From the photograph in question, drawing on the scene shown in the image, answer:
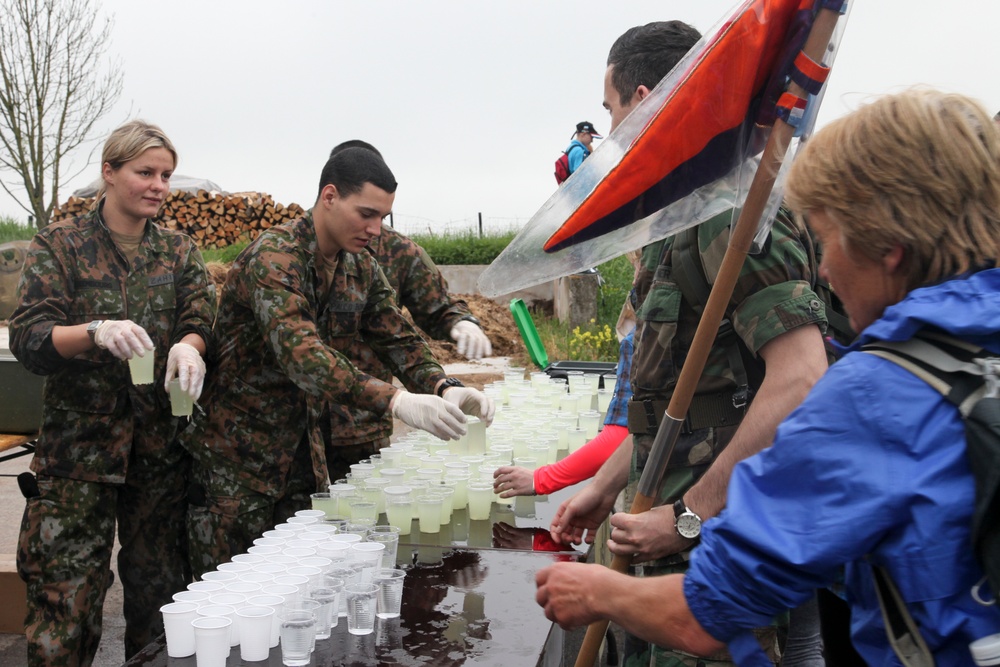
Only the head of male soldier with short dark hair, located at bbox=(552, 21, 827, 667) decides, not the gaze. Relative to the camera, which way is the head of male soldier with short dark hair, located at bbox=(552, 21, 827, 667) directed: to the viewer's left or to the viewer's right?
to the viewer's left

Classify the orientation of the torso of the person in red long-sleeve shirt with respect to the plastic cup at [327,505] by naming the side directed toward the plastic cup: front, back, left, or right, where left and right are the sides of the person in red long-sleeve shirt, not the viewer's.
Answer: front

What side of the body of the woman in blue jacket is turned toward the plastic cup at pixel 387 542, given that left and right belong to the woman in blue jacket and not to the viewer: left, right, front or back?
front

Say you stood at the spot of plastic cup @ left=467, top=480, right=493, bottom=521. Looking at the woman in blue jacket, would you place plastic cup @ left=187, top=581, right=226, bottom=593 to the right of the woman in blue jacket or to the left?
right

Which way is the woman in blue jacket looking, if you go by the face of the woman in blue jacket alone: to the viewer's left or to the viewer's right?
to the viewer's left

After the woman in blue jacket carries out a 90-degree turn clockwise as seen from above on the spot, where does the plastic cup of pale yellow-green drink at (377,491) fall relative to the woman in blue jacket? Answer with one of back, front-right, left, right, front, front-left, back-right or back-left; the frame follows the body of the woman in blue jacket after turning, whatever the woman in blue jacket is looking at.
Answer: left

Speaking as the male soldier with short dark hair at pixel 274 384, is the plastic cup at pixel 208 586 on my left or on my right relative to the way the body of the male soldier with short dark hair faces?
on my right

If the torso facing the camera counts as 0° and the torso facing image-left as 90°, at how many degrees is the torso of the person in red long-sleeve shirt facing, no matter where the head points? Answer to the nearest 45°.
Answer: approximately 90°

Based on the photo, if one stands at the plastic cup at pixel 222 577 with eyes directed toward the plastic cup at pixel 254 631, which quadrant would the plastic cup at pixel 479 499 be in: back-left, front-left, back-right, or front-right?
back-left

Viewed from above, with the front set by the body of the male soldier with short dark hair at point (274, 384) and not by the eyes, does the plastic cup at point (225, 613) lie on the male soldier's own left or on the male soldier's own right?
on the male soldier's own right

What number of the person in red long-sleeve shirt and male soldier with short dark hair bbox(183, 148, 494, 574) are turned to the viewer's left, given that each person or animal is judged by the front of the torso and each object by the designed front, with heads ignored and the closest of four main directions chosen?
1

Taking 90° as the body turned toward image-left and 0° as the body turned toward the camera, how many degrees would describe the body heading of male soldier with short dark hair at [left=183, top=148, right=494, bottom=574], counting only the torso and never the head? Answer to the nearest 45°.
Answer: approximately 315°

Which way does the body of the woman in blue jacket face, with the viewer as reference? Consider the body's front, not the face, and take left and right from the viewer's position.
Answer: facing away from the viewer and to the left of the viewer

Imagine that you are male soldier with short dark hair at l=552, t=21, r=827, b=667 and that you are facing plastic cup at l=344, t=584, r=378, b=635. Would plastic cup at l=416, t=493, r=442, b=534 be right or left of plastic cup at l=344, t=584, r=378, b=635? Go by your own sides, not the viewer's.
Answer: right

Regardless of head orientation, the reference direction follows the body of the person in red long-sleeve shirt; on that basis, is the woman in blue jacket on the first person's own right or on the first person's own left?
on the first person's own left

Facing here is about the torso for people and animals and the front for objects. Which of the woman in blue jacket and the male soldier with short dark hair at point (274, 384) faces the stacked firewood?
the woman in blue jacket

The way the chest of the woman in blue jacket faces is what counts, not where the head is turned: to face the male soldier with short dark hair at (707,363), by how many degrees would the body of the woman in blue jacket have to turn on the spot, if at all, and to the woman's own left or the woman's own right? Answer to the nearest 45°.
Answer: approximately 45° to the woman's own right

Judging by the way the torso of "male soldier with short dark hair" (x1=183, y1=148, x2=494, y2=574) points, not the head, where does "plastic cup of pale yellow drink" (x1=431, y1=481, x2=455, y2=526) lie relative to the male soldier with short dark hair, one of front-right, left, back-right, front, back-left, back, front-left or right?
front

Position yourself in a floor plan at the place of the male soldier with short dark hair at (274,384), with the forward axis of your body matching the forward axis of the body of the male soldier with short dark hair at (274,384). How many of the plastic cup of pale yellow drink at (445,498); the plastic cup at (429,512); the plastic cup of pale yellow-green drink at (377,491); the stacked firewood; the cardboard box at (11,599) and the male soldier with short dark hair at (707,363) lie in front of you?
4

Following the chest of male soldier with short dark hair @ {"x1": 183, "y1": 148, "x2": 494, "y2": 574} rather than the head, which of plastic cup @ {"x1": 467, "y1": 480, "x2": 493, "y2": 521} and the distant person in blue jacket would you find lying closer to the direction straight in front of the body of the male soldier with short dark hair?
the plastic cup
